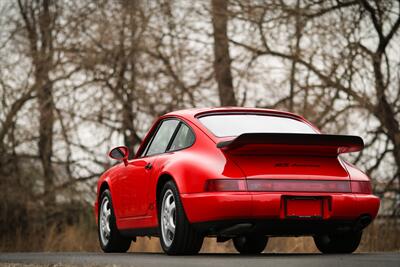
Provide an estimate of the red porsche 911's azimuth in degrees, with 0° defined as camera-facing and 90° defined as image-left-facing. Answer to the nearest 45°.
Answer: approximately 135°
